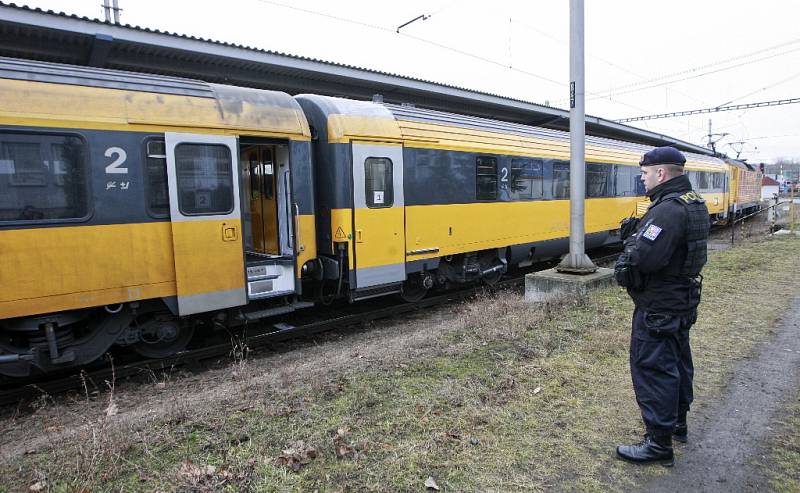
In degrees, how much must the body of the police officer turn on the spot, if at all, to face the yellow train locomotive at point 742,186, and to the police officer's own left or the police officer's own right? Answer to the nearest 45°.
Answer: approximately 90° to the police officer's own right

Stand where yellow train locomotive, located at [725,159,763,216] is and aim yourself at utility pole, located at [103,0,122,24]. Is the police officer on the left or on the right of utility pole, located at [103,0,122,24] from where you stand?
left

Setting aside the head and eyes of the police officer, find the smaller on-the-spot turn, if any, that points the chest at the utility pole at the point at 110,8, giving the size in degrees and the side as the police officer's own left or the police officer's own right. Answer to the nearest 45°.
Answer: approximately 45° to the police officer's own right

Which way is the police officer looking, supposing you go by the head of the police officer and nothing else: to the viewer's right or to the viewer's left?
to the viewer's left

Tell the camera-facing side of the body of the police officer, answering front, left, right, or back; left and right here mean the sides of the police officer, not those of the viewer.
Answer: left

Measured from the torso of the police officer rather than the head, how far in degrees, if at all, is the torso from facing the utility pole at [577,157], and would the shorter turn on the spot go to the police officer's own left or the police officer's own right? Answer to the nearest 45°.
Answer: approximately 90° to the police officer's own right

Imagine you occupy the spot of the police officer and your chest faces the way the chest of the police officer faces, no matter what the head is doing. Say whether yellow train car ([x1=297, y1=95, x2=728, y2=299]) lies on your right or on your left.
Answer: on your right

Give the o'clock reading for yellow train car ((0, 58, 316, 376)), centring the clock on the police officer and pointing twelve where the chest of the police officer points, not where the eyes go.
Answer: The yellow train car is roughly at 12 o'clock from the police officer.

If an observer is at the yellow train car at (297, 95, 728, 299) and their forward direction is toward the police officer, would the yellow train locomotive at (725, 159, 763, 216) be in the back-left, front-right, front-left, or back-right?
back-left
